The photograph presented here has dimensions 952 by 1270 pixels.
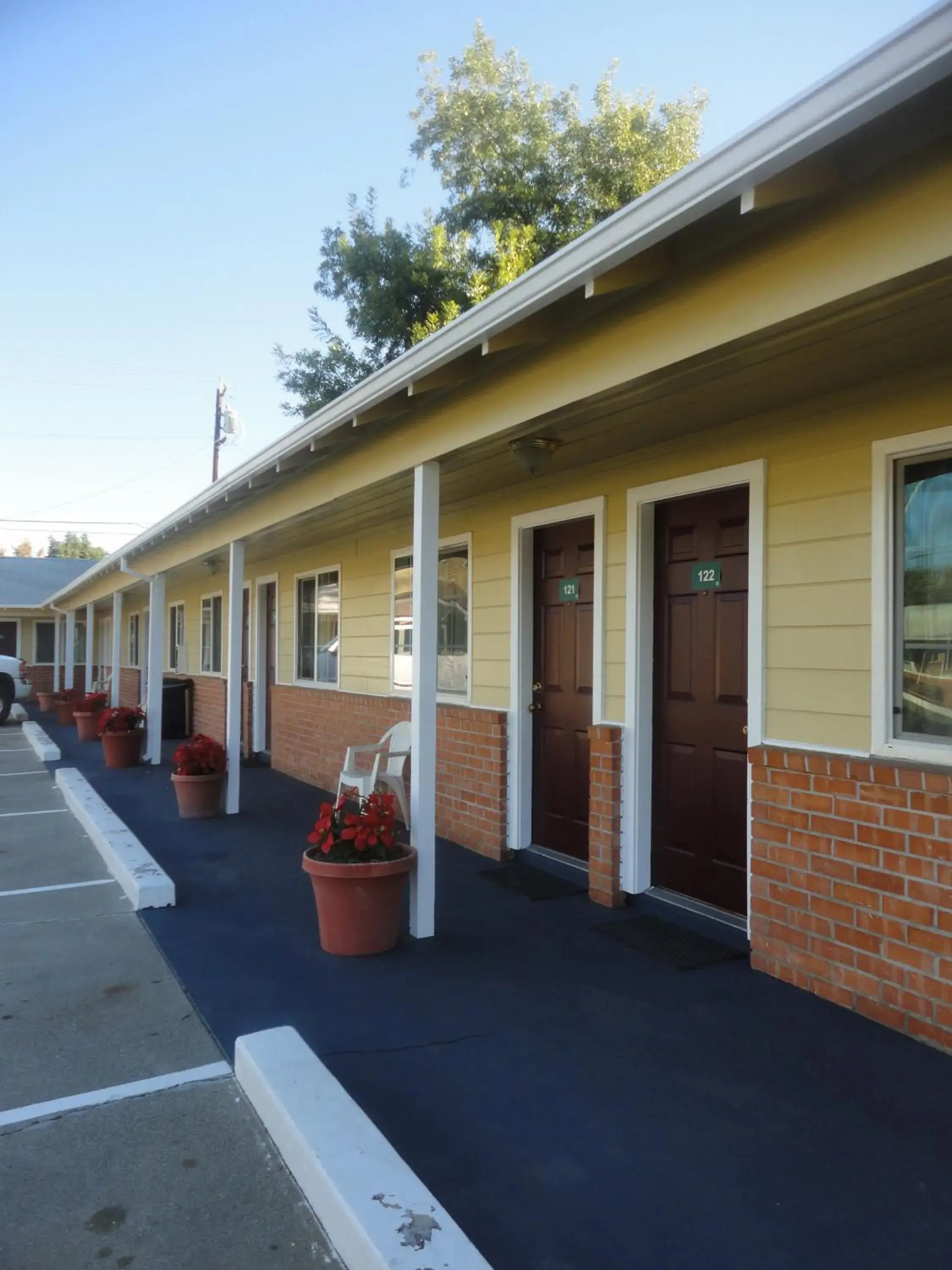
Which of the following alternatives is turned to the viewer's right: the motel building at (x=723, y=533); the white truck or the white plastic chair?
the white truck

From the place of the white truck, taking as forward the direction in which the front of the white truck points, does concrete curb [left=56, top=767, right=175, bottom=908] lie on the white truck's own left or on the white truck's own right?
on the white truck's own right

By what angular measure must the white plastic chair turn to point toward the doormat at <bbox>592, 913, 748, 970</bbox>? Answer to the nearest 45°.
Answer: approximately 90° to its left

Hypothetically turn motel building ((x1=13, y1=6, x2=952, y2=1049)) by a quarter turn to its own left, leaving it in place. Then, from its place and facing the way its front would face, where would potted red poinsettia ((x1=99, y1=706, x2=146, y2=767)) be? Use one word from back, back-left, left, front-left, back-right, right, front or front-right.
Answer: back

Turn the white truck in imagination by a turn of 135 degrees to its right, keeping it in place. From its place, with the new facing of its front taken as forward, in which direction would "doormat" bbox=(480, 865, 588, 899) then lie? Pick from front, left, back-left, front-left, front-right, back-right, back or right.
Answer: front-left

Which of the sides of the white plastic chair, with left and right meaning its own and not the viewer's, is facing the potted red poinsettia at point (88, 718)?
right

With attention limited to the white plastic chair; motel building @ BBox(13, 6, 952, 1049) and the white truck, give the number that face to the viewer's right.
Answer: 1

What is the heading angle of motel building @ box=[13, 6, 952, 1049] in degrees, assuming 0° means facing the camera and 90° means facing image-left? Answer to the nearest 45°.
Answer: approximately 45°

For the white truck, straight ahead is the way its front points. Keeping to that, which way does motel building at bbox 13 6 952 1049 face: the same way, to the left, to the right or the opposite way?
the opposite way

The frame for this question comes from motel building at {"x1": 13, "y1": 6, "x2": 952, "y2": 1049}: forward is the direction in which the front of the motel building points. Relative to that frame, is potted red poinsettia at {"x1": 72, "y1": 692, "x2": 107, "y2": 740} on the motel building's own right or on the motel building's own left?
on the motel building's own right

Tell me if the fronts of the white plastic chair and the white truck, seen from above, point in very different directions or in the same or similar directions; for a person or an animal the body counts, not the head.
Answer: very different directions

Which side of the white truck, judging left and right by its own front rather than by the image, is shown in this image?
right
